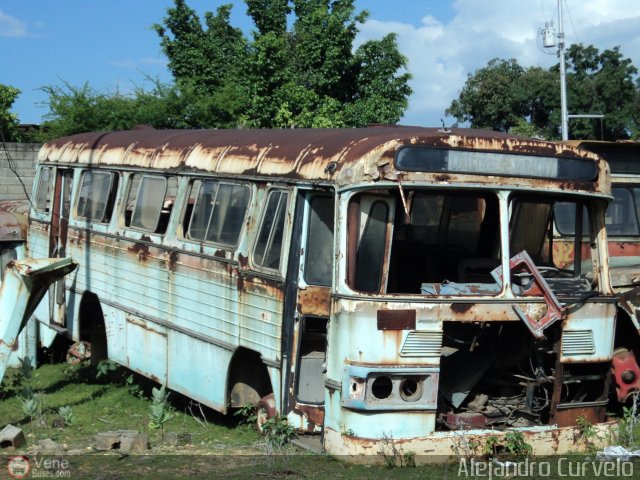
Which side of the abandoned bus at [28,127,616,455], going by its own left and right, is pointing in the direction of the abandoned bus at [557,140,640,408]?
left

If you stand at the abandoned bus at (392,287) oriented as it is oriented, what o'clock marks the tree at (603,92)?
The tree is roughly at 8 o'clock from the abandoned bus.

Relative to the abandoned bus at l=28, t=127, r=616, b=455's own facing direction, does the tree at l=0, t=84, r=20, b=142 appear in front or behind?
behind

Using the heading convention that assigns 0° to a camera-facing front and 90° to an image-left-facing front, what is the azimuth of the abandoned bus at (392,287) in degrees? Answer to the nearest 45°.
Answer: approximately 315°

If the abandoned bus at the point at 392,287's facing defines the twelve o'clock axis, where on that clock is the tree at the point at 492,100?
The tree is roughly at 8 o'clock from the abandoned bus.

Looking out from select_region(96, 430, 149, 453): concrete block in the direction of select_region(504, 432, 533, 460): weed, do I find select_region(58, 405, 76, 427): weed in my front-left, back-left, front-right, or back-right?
back-left

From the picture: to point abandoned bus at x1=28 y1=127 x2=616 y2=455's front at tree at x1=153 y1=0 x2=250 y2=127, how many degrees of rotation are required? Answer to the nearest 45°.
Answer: approximately 135° to its left

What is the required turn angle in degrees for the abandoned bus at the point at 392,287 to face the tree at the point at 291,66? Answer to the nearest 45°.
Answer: approximately 135° to its left

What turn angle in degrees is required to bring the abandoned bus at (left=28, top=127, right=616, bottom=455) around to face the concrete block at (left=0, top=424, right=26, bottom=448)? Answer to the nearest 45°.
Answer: approximately 135° to its right
